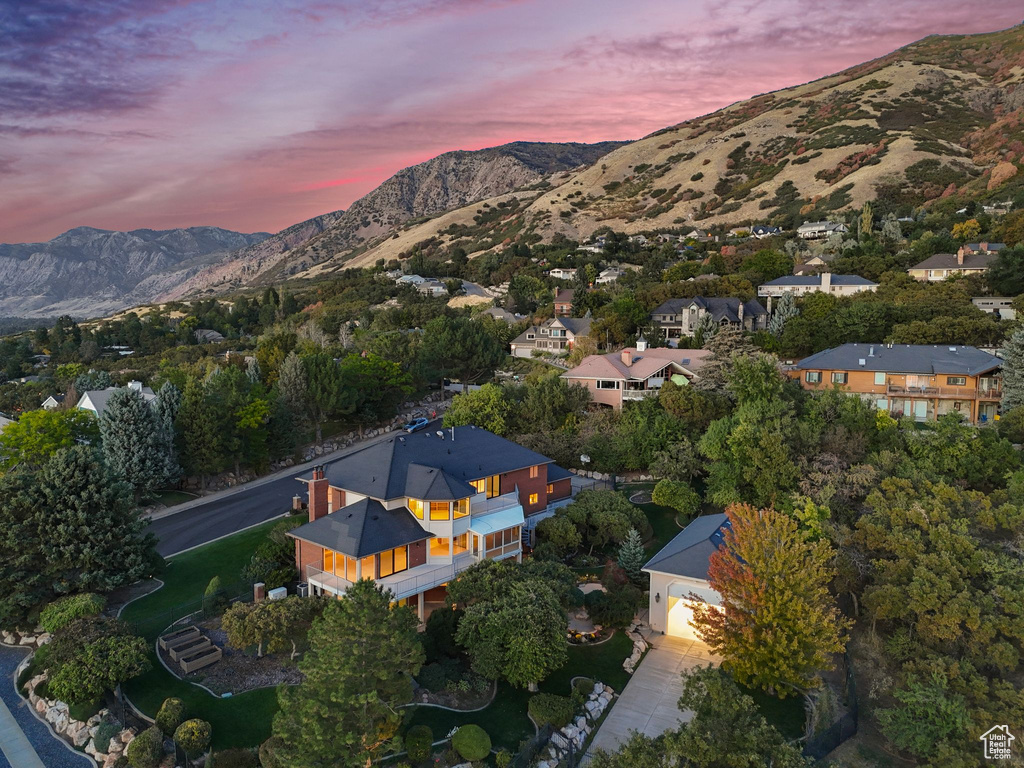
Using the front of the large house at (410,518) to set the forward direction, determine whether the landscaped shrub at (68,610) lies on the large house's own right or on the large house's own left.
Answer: on the large house's own left

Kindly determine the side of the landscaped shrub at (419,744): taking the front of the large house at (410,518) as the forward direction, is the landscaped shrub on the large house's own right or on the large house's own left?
on the large house's own left

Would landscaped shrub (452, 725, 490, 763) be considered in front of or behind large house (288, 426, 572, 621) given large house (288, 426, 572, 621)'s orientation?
behind

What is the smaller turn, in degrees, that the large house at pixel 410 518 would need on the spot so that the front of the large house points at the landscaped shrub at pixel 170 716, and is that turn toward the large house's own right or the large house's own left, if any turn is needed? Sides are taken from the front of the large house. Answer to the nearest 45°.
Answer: approximately 90° to the large house's own left

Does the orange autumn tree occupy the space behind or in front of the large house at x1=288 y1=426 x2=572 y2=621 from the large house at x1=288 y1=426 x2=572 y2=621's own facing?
behind

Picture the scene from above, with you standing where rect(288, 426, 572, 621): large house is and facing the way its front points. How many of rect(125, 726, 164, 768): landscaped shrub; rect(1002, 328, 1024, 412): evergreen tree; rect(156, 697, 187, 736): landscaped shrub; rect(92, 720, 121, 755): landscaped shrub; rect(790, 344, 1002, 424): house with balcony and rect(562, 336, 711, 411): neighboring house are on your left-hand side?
3

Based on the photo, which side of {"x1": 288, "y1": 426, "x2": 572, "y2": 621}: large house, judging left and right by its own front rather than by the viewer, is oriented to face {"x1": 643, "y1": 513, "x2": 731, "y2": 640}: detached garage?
back

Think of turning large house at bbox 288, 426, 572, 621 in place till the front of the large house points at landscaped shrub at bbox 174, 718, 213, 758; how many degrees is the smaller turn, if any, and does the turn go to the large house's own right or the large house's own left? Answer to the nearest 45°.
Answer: approximately 90° to the large house's own left

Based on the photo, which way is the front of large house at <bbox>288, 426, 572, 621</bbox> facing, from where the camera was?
facing away from the viewer and to the left of the viewer

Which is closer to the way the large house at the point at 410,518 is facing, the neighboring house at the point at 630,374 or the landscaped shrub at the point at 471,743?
the neighboring house
